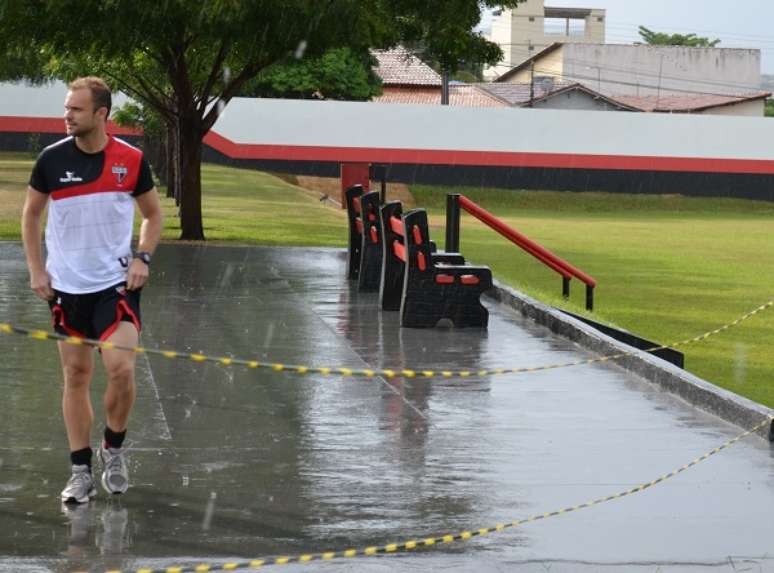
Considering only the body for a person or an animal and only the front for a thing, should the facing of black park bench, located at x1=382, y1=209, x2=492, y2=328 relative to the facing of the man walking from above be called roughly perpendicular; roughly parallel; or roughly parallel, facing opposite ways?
roughly perpendicular

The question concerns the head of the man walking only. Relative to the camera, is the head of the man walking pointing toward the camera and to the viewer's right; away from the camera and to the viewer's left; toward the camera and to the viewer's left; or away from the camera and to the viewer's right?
toward the camera and to the viewer's left

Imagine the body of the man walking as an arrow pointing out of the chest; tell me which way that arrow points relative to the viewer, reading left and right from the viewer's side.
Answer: facing the viewer

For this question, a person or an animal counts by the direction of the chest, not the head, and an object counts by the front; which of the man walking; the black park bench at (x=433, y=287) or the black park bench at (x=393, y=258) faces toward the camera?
the man walking
